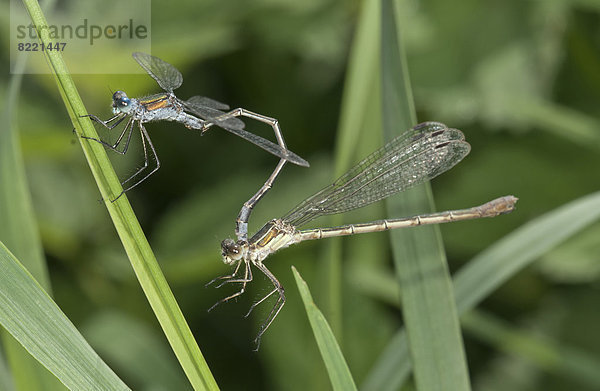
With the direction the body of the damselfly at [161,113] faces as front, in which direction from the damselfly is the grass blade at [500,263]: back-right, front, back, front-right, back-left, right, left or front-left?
back

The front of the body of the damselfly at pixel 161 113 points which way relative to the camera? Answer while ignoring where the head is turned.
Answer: to the viewer's left

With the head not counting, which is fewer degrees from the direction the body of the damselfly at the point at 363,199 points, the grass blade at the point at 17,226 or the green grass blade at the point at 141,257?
the grass blade

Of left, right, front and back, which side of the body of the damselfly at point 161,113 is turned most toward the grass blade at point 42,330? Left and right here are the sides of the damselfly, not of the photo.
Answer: front

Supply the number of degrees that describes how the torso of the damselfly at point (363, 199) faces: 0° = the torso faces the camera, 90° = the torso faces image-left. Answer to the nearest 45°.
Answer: approximately 90°

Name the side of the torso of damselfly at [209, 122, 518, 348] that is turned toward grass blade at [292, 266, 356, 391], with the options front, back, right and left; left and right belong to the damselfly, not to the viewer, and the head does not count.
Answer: left

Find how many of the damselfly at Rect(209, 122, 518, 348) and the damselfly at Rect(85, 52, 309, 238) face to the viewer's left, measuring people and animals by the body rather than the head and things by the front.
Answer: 2
